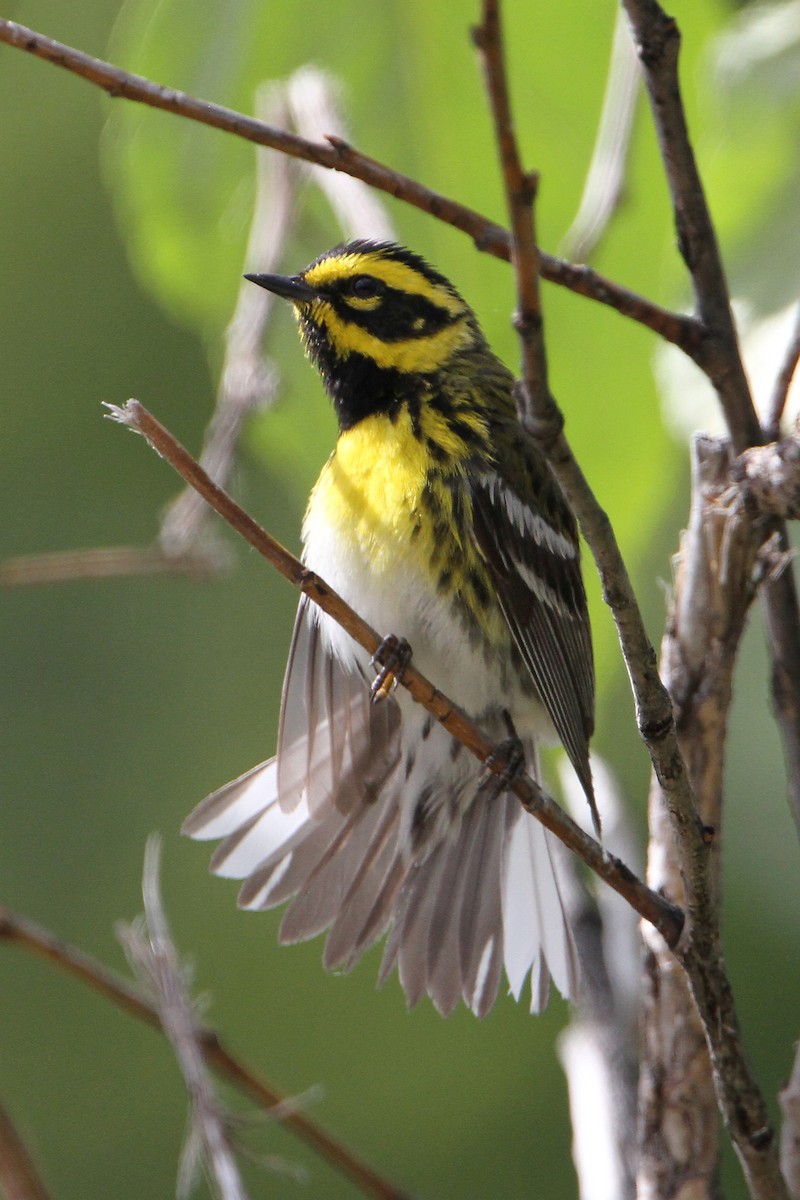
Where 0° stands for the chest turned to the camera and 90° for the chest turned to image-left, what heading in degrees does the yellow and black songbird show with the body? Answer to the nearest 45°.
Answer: approximately 45°

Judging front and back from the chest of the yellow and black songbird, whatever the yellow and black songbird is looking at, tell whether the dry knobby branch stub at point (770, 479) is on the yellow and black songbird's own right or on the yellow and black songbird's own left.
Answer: on the yellow and black songbird's own left

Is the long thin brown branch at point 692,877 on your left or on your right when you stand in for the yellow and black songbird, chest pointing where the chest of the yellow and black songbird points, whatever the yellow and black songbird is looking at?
on your left

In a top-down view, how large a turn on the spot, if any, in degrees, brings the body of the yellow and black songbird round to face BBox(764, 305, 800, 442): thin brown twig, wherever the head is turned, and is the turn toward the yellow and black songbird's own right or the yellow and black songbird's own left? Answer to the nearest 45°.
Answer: approximately 90° to the yellow and black songbird's own left

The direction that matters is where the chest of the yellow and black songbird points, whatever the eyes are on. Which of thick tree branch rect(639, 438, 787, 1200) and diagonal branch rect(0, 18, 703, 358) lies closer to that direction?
the diagonal branch
